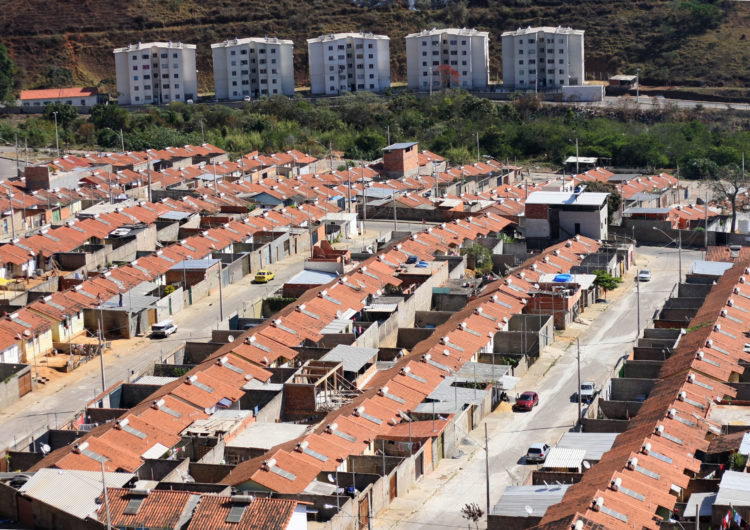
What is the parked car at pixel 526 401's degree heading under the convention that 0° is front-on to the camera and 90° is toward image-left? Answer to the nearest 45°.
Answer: approximately 45°

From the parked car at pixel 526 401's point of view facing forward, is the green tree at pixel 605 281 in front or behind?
behind

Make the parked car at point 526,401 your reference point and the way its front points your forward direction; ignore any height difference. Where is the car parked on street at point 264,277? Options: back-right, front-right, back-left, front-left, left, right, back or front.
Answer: right

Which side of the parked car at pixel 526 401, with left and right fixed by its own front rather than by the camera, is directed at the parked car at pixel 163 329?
right

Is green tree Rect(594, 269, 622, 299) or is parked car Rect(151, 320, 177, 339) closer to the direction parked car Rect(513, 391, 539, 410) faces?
the parked car

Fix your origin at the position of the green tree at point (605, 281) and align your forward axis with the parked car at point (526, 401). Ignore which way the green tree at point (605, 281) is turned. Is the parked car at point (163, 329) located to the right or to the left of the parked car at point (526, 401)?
right

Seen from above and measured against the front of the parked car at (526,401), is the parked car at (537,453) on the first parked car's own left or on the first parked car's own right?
on the first parked car's own left

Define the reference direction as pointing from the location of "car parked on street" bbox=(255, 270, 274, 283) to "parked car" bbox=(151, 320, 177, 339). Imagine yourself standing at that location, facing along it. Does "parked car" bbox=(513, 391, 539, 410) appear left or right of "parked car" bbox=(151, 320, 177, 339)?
left
